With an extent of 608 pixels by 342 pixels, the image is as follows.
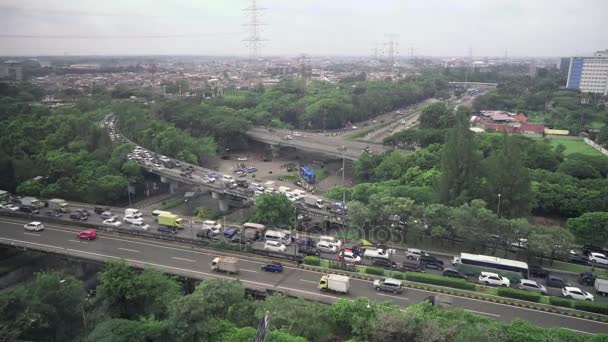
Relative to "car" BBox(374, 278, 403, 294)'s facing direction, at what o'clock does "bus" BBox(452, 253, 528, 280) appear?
The bus is roughly at 5 o'clock from the car.

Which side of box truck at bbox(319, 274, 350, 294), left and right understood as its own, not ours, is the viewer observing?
left

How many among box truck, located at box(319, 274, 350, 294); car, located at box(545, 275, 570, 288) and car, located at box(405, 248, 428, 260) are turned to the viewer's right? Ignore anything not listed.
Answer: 2

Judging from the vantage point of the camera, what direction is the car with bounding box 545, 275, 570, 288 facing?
facing to the right of the viewer

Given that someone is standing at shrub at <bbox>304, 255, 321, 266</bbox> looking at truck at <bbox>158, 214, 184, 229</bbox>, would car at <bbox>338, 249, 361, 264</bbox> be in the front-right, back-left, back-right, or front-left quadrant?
back-right

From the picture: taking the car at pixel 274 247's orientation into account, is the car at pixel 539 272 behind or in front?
in front

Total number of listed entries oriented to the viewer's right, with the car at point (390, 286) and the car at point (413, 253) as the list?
1

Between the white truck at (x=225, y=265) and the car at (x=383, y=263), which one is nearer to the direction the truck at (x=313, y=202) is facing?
the car

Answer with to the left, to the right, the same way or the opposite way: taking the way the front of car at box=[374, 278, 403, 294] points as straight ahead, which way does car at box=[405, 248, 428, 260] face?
the opposite way

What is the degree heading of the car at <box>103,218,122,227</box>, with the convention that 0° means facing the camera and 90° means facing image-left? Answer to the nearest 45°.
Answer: approximately 315°

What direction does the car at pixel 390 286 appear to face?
to the viewer's left

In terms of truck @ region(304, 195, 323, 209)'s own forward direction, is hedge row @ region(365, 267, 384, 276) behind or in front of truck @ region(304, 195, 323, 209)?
in front

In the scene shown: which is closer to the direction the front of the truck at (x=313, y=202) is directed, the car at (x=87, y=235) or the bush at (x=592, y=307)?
the bush
